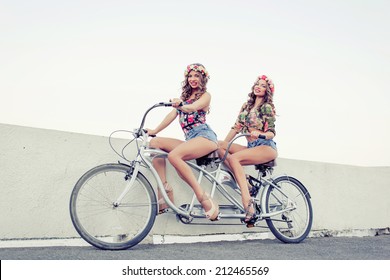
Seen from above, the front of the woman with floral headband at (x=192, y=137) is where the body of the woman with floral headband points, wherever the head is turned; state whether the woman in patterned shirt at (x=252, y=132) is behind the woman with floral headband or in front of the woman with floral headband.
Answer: behind

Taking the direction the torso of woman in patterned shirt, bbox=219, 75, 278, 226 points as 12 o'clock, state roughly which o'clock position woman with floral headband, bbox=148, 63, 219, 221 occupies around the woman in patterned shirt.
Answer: The woman with floral headband is roughly at 12 o'clock from the woman in patterned shirt.

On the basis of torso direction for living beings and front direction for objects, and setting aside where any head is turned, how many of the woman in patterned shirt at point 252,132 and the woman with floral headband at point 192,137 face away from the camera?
0

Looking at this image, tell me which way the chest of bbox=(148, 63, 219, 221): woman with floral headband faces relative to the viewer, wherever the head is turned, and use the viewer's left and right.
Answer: facing the viewer and to the left of the viewer

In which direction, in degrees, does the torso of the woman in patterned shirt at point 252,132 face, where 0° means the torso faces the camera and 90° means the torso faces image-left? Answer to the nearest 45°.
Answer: approximately 45°
